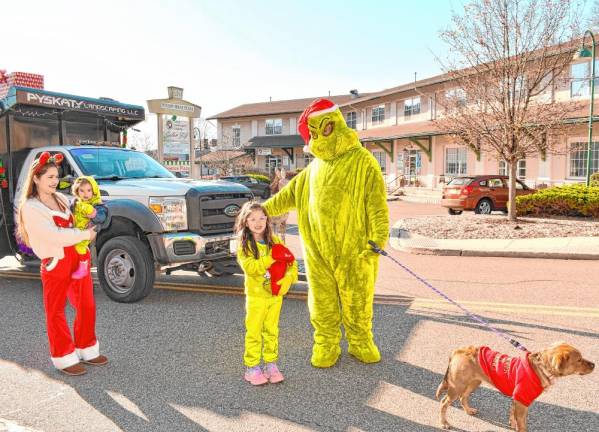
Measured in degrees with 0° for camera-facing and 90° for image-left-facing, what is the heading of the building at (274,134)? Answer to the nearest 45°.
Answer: approximately 45°

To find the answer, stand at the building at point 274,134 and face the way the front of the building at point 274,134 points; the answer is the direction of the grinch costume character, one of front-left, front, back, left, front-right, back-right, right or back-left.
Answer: front-left

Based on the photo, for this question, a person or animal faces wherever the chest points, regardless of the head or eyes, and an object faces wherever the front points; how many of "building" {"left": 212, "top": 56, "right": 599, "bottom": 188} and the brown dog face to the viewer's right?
1

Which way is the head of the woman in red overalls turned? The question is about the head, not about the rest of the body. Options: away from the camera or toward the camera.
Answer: toward the camera

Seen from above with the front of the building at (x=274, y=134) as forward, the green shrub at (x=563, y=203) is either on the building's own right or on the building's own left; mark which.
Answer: on the building's own left

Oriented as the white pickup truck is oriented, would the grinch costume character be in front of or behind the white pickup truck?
in front

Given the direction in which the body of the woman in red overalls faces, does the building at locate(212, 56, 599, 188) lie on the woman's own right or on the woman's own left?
on the woman's own left

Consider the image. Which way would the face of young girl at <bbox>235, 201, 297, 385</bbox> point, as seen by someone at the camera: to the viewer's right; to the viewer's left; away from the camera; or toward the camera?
toward the camera

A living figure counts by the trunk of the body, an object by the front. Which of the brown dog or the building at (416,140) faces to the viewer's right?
the brown dog

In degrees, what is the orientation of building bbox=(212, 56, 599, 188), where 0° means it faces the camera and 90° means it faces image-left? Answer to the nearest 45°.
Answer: approximately 45°

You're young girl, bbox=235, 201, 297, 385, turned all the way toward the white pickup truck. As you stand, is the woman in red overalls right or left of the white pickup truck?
left

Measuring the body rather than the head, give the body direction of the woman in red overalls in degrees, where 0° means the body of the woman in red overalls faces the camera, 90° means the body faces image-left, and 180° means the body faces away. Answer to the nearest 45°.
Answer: approximately 315°

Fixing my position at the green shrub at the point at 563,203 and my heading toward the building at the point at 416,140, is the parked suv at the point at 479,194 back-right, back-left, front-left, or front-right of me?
front-left

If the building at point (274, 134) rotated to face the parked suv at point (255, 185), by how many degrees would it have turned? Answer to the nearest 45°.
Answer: approximately 45° to its left

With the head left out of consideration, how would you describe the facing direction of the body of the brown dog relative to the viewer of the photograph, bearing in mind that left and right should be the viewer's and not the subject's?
facing to the right of the viewer

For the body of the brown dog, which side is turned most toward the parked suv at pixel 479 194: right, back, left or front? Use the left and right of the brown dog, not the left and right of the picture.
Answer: left

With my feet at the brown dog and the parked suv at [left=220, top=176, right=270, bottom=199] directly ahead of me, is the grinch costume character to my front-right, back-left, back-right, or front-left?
front-left
